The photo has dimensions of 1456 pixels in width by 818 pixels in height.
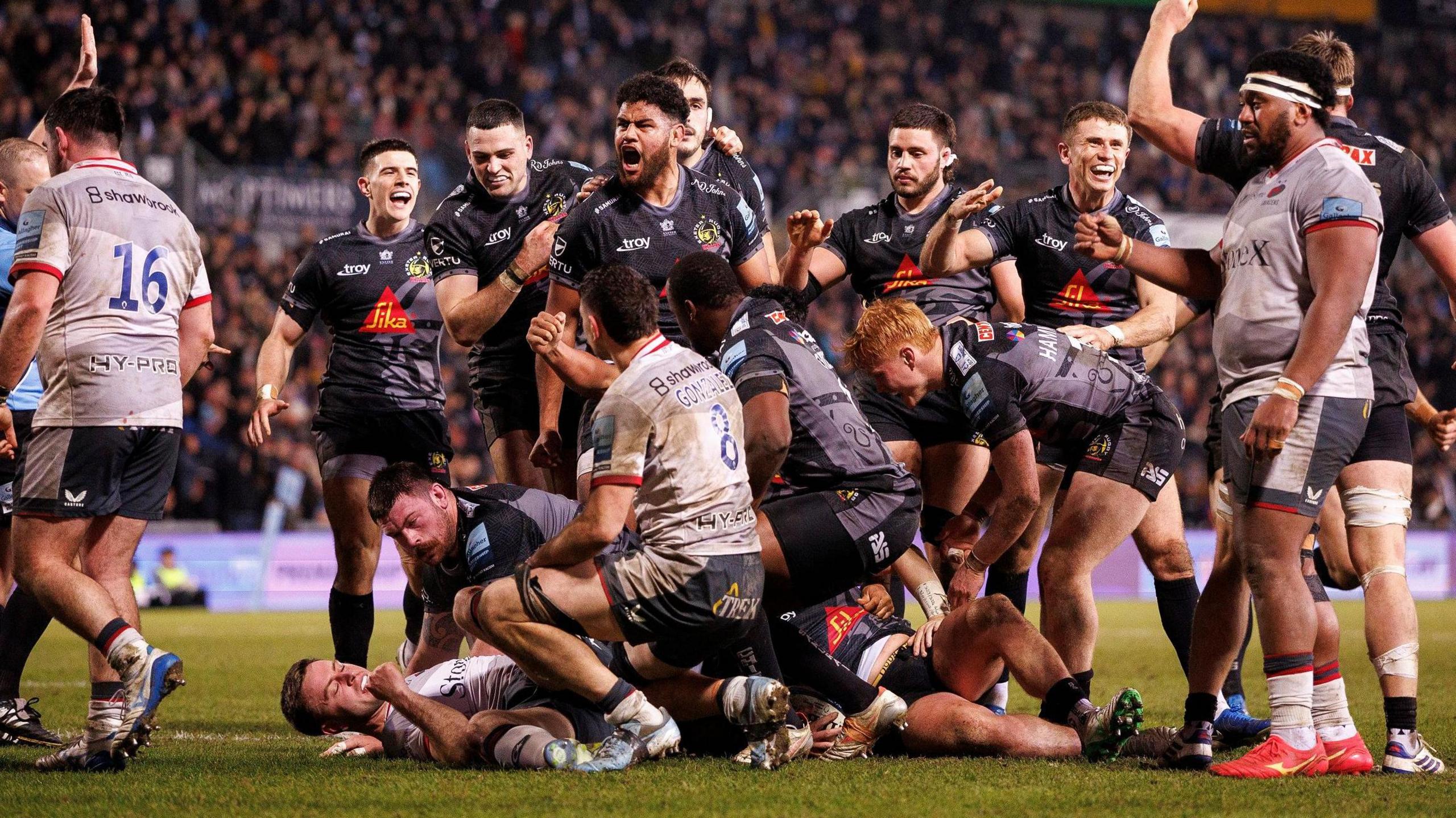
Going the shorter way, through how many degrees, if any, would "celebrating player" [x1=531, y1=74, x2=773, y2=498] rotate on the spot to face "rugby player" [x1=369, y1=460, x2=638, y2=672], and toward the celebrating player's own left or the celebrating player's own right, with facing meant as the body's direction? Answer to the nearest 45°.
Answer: approximately 45° to the celebrating player's own right

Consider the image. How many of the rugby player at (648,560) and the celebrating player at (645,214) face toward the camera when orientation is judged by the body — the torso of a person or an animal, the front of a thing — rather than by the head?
1

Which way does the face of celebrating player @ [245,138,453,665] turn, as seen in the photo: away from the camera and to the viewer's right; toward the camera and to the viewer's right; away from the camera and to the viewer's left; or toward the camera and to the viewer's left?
toward the camera and to the viewer's right

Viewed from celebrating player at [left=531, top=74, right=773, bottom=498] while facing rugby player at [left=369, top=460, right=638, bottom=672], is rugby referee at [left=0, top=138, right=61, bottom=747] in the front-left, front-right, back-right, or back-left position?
front-right

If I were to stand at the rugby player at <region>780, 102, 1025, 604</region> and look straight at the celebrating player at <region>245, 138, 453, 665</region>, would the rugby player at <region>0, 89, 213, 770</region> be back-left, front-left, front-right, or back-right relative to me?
front-left

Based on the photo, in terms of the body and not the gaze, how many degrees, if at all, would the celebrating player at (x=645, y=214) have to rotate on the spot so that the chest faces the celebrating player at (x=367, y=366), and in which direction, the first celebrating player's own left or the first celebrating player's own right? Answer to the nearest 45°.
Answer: approximately 135° to the first celebrating player's own right

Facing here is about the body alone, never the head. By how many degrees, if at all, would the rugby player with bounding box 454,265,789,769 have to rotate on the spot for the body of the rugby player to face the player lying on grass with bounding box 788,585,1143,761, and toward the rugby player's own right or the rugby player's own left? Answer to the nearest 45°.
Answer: approximately 90° to the rugby player's own right

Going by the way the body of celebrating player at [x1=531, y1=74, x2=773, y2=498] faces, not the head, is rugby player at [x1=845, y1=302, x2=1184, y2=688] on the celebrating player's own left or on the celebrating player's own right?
on the celebrating player's own left

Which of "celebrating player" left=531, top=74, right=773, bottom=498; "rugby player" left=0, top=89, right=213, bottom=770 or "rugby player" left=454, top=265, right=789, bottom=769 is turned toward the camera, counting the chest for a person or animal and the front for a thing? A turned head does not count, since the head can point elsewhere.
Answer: the celebrating player

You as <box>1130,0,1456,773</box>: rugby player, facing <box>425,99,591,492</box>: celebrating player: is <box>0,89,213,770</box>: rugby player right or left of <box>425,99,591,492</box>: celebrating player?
left

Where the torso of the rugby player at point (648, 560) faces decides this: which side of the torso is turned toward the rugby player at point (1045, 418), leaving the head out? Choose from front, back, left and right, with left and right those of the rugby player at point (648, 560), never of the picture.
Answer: right

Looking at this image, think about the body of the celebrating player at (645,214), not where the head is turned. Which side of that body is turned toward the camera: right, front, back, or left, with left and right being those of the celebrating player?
front

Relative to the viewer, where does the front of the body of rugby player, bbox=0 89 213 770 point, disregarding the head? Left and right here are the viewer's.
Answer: facing away from the viewer and to the left of the viewer
